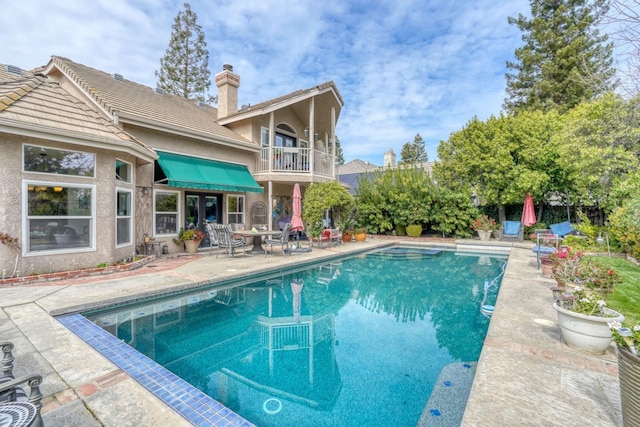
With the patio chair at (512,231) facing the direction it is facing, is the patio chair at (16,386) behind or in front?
in front

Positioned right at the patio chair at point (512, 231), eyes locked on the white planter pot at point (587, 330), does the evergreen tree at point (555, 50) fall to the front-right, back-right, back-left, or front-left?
back-left

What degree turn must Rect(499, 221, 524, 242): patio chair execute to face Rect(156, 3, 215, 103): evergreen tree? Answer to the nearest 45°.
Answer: approximately 90° to its right

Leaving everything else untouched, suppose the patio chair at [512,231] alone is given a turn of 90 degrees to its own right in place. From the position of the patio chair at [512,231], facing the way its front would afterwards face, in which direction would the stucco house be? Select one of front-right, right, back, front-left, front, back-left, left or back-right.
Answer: front-left

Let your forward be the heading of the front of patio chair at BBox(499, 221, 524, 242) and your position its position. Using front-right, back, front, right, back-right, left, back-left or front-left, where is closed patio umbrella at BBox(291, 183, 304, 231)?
front-right

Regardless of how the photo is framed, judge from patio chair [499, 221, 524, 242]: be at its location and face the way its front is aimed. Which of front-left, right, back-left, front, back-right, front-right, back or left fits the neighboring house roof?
back-right

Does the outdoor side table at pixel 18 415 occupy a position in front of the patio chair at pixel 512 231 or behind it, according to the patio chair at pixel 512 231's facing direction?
in front

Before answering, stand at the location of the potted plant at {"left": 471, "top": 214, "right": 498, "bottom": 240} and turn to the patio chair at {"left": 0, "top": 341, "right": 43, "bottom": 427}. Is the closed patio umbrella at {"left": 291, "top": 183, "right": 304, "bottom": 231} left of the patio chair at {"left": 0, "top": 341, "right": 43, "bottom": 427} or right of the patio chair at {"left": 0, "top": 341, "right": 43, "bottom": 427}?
right

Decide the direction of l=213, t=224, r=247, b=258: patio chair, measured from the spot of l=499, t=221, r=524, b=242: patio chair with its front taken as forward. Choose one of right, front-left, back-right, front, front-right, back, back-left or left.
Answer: front-right

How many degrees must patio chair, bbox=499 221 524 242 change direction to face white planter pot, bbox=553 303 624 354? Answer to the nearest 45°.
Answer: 0° — it already faces it
